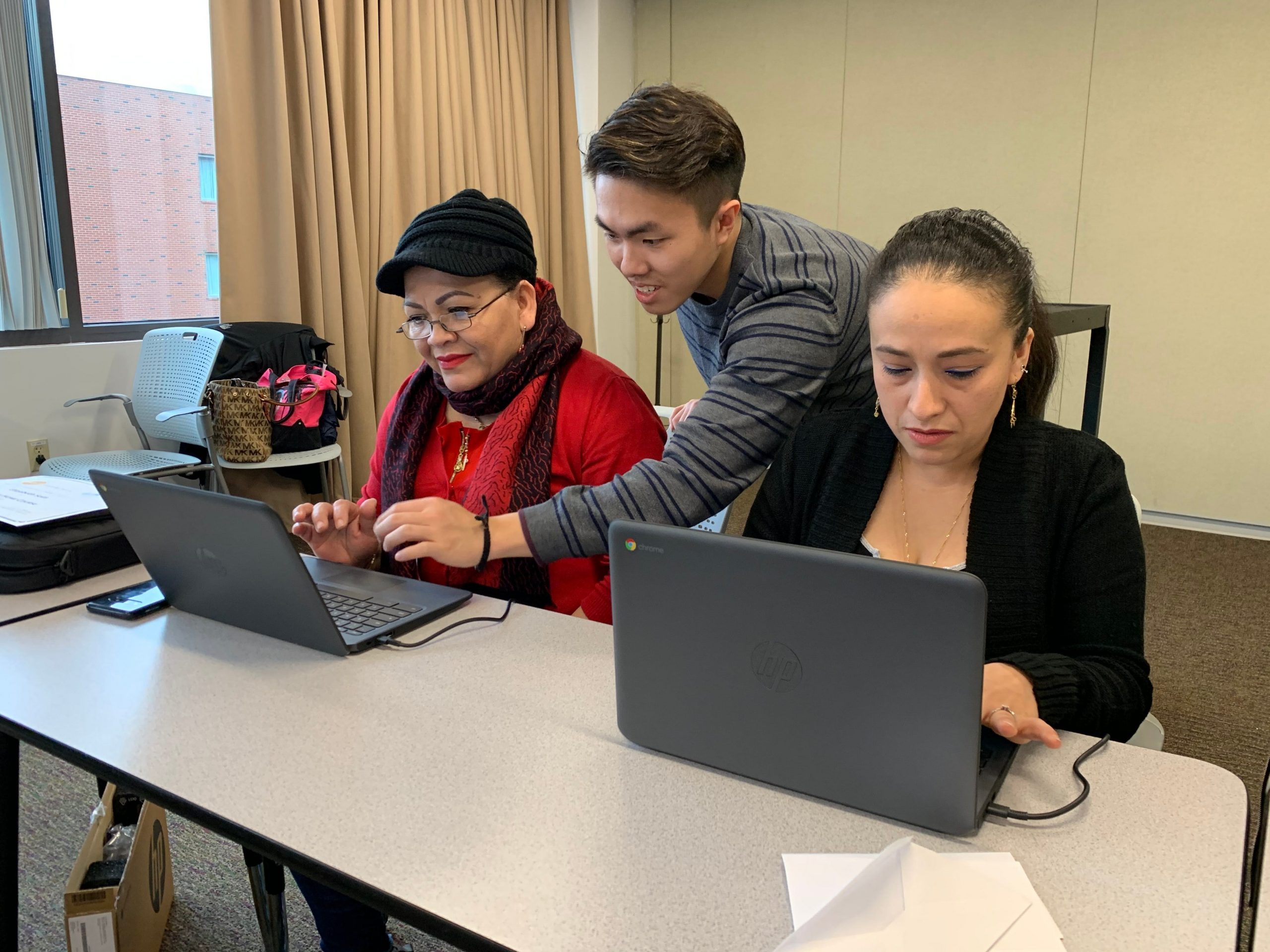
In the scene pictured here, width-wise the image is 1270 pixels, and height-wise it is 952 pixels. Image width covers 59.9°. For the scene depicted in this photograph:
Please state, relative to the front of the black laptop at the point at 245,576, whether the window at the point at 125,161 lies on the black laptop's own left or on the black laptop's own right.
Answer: on the black laptop's own left

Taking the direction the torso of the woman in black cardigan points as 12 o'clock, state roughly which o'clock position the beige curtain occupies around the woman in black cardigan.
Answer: The beige curtain is roughly at 3 o'clock from the woman in black cardigan.

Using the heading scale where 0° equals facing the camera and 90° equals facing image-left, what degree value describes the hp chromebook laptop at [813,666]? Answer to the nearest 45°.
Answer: approximately 225°

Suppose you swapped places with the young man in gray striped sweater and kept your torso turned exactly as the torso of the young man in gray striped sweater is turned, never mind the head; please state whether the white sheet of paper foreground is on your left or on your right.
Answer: on your left

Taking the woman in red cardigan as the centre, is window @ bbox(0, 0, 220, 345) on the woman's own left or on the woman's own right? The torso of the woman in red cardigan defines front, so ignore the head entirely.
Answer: on the woman's own right

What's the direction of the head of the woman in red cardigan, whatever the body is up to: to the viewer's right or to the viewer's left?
to the viewer's left

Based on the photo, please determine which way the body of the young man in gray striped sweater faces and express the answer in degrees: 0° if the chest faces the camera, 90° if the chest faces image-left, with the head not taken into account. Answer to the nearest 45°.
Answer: approximately 45°

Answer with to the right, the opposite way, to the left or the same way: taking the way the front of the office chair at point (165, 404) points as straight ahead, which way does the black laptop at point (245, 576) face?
the opposite way
